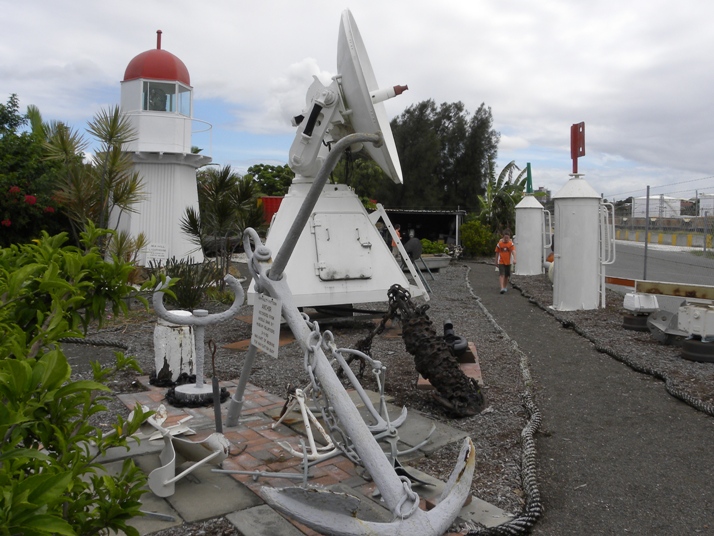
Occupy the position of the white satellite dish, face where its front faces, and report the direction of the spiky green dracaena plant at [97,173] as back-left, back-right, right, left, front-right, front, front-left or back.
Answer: back-left

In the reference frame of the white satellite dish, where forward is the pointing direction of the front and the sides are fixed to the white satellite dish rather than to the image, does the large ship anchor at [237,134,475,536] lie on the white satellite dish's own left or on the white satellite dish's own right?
on the white satellite dish's own right

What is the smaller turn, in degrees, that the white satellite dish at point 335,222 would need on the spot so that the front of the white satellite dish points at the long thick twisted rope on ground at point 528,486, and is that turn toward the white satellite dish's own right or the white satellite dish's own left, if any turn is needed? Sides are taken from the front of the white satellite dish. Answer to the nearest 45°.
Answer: approximately 90° to the white satellite dish's own right

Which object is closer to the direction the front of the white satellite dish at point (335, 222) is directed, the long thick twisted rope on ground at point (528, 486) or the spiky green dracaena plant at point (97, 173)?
the long thick twisted rope on ground

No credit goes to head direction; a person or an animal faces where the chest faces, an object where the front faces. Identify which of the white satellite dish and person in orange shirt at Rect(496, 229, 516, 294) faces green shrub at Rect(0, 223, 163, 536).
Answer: the person in orange shirt

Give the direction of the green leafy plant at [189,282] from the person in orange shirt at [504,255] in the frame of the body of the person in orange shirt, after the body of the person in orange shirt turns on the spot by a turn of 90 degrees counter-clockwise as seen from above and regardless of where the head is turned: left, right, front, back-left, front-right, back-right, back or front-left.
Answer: back-right

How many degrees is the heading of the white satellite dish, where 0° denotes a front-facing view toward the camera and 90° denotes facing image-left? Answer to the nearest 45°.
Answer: approximately 270°

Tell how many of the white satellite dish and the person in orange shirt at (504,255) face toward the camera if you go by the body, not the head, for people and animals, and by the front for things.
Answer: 1

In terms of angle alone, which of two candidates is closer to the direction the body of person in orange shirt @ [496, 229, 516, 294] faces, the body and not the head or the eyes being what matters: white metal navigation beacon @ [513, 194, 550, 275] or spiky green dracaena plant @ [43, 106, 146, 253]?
the spiky green dracaena plant

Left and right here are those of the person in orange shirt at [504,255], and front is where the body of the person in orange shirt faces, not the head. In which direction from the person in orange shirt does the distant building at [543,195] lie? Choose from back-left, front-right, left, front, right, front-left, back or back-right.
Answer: back

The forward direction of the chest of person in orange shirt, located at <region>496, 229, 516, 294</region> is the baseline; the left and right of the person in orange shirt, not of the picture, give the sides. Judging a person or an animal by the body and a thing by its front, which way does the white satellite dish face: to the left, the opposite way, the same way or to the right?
to the left

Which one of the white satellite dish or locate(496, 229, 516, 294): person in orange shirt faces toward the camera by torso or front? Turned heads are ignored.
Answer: the person in orange shirt

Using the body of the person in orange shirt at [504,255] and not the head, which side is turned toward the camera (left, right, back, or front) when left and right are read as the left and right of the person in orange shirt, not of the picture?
front

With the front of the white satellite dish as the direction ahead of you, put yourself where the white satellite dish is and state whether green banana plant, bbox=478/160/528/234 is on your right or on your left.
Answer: on your left

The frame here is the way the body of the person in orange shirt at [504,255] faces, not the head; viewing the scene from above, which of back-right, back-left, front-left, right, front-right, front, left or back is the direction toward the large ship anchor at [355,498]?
front
